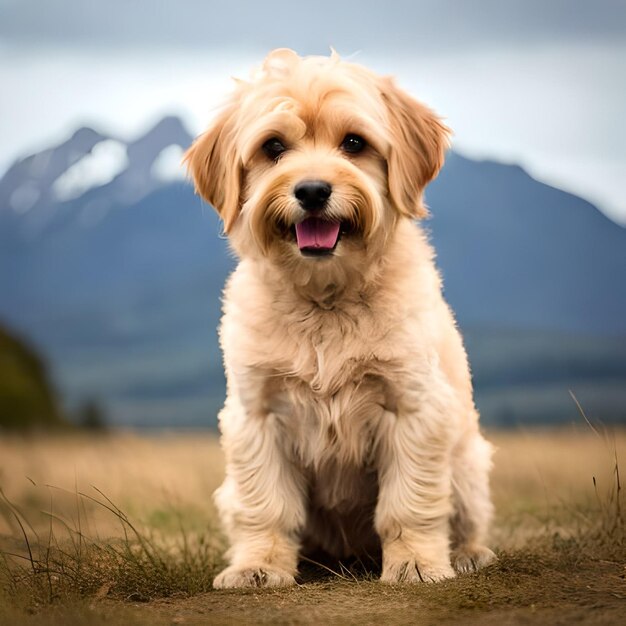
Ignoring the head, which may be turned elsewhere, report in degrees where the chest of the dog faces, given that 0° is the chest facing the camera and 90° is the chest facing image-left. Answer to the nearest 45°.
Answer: approximately 0°
